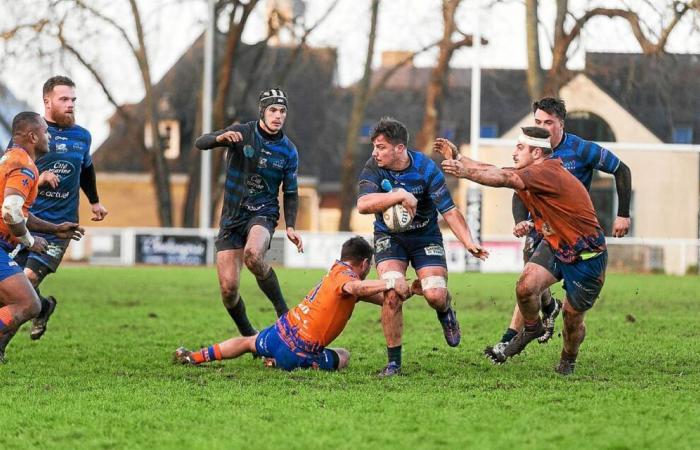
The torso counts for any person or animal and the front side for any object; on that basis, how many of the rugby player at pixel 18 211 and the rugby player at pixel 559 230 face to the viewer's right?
1

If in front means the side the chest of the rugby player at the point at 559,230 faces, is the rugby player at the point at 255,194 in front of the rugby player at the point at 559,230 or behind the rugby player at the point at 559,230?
in front

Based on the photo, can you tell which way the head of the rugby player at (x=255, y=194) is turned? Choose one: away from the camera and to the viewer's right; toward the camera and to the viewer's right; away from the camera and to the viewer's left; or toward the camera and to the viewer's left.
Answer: toward the camera and to the viewer's right

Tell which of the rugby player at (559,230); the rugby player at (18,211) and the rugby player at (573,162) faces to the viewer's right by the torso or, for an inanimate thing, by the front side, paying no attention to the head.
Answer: the rugby player at (18,211)

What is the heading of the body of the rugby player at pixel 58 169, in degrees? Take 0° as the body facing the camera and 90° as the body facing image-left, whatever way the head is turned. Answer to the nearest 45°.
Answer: approximately 315°

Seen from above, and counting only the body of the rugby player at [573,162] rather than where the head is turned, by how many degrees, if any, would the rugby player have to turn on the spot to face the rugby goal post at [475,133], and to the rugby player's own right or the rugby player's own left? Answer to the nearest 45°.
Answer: approximately 135° to the rugby player's own right

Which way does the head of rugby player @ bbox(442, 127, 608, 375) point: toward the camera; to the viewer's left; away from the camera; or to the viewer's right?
to the viewer's left

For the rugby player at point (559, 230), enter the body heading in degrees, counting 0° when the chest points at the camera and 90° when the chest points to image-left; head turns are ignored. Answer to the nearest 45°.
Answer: approximately 90°

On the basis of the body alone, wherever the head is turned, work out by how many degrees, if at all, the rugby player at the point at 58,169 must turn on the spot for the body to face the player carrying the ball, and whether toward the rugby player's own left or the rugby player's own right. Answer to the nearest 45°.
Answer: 0° — they already face them

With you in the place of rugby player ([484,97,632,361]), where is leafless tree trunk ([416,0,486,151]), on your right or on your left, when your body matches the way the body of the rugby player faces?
on your right

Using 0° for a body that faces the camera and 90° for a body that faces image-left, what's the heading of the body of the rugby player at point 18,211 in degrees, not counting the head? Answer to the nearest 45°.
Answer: approximately 270°

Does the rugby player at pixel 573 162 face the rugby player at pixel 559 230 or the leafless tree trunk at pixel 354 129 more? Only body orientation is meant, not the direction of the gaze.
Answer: the rugby player
